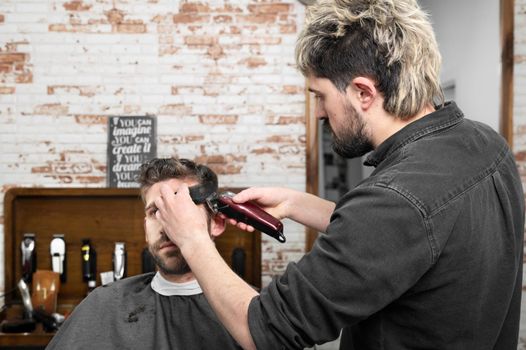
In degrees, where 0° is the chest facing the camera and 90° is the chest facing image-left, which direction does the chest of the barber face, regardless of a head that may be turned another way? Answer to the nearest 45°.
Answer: approximately 135°

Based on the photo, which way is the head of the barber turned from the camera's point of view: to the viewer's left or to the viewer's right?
to the viewer's left

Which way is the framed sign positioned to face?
toward the camera

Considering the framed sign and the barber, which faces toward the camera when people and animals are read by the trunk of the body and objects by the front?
the framed sign

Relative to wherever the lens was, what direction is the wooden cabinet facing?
facing the viewer

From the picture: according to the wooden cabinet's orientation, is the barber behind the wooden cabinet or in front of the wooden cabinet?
in front
